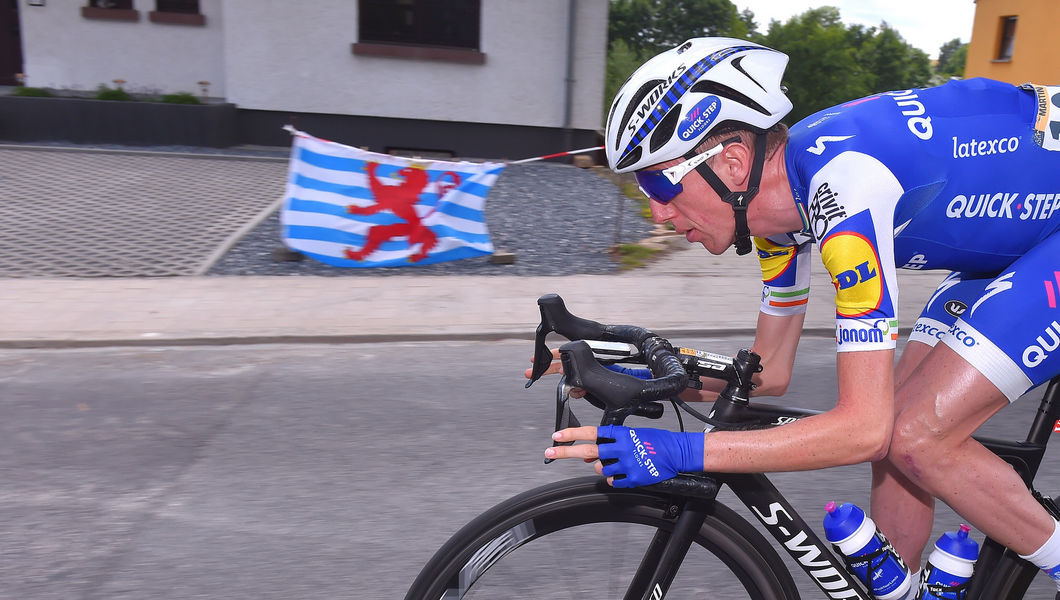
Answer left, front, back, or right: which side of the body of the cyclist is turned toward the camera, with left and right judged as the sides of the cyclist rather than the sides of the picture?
left

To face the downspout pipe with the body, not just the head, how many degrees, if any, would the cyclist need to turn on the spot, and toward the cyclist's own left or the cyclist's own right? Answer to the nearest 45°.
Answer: approximately 90° to the cyclist's own right

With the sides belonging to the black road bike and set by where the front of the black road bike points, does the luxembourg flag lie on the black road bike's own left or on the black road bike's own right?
on the black road bike's own right

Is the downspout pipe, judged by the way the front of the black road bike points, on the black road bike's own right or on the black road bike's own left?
on the black road bike's own right

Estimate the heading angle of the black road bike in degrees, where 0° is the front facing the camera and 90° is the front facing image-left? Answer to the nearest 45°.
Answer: approximately 90°

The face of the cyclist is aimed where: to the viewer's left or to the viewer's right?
to the viewer's left
